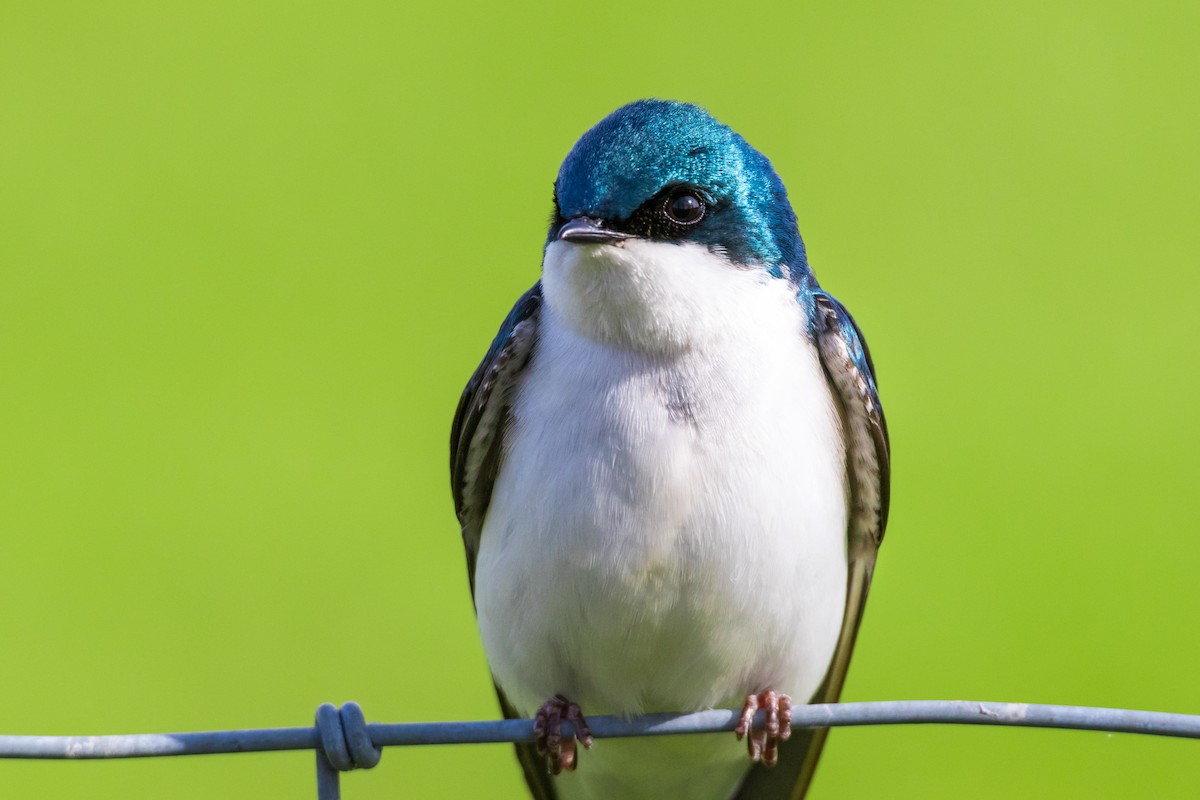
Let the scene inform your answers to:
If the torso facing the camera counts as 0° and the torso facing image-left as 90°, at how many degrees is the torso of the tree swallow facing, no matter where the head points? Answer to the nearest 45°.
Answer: approximately 0°
